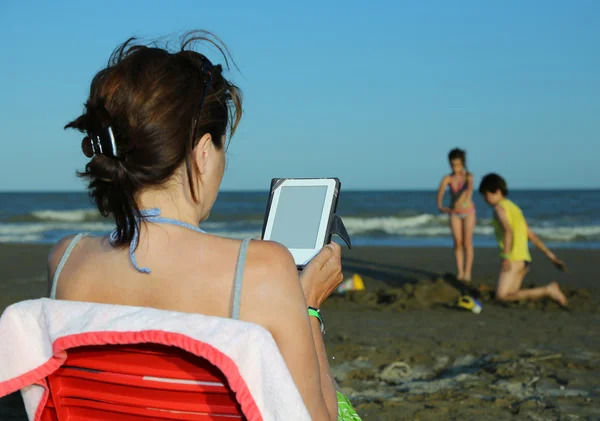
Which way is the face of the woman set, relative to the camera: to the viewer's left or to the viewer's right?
to the viewer's right

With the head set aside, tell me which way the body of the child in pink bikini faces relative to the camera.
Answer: toward the camera

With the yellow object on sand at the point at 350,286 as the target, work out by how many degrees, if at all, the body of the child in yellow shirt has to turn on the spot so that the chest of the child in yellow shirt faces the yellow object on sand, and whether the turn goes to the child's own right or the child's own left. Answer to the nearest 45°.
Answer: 0° — they already face it

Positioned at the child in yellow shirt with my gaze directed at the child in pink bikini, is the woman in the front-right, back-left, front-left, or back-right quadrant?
back-left

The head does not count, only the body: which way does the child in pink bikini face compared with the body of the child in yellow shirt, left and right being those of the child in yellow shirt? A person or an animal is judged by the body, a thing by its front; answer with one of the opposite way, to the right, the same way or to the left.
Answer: to the left

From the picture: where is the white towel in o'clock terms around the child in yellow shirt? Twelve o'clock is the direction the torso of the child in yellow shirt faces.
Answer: The white towel is roughly at 9 o'clock from the child in yellow shirt.

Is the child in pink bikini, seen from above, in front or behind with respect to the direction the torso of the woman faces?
in front

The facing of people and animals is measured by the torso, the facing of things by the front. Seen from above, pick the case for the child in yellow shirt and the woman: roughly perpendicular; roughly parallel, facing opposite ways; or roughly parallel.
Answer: roughly perpendicular

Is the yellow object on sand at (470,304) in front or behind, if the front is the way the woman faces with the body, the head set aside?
in front

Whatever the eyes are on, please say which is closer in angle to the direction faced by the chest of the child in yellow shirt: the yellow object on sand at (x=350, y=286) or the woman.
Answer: the yellow object on sand

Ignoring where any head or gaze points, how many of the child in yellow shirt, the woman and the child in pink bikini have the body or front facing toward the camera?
1
